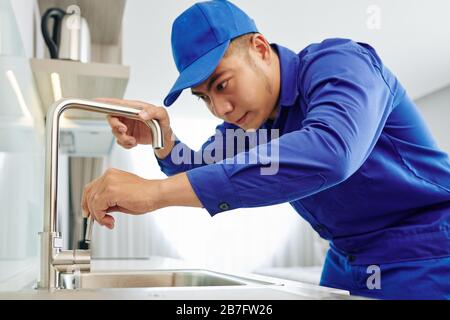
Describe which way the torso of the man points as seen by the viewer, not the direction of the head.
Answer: to the viewer's left

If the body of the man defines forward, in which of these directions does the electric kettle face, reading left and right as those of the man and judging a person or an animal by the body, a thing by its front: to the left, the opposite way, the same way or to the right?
the opposite way

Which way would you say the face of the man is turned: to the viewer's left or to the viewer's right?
to the viewer's left

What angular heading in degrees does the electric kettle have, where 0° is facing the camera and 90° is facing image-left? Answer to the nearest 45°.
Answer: approximately 270°

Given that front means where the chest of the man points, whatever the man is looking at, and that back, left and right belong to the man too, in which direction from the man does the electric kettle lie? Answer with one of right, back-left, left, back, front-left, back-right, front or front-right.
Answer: front-right

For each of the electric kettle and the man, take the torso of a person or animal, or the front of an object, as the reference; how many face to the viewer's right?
1
